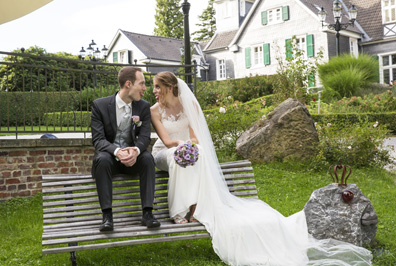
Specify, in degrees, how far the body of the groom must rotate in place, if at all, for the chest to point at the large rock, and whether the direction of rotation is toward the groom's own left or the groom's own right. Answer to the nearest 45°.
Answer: approximately 135° to the groom's own left

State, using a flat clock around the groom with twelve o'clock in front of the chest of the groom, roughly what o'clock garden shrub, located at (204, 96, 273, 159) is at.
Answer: The garden shrub is roughly at 7 o'clock from the groom.

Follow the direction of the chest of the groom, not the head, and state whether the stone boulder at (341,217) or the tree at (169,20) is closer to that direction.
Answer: the stone boulder

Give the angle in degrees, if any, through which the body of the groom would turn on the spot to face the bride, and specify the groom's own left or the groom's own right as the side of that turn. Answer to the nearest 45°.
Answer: approximately 90° to the groom's own left

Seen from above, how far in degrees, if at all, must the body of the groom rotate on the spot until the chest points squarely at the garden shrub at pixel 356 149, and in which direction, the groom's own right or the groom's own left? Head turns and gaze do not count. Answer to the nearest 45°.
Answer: approximately 135° to the groom's own left

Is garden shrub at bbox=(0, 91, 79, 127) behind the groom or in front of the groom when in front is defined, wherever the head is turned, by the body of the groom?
behind

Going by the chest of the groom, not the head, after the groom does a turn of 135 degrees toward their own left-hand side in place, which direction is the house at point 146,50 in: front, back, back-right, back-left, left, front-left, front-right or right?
front-left

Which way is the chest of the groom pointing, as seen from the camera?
toward the camera

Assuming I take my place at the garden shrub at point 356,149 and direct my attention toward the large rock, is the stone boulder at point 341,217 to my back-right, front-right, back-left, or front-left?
front-left

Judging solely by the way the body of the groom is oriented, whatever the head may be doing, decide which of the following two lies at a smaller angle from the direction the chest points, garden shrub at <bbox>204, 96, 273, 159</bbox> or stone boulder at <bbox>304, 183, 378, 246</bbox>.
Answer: the stone boulder

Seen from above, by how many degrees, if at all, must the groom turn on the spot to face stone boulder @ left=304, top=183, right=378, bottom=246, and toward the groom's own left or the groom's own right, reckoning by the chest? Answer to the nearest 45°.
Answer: approximately 90° to the groom's own left

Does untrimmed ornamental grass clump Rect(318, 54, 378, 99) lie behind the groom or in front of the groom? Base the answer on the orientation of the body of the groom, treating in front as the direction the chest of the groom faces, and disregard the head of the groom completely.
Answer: behind

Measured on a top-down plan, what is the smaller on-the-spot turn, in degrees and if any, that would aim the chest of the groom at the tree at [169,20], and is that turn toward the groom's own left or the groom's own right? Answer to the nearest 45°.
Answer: approximately 180°

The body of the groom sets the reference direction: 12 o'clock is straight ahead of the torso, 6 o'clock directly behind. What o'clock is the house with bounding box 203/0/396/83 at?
The house is roughly at 7 o'clock from the groom.

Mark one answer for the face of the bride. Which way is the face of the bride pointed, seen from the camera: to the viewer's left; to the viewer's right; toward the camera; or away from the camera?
to the viewer's left

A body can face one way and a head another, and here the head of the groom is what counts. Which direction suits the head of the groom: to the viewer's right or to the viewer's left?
to the viewer's right
